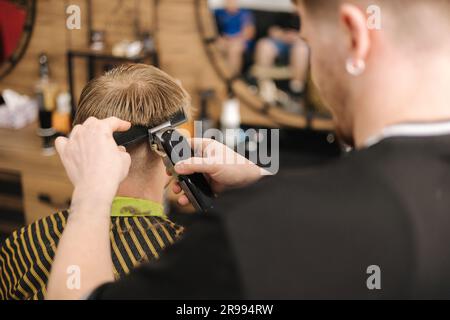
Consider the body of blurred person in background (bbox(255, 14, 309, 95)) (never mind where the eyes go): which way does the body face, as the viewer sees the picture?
toward the camera

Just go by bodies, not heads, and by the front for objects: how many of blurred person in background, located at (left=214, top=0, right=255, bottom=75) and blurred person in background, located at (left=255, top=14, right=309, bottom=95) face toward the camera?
2

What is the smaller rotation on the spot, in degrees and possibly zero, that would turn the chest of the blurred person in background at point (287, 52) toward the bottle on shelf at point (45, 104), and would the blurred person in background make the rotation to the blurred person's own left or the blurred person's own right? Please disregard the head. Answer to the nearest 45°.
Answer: approximately 45° to the blurred person's own right

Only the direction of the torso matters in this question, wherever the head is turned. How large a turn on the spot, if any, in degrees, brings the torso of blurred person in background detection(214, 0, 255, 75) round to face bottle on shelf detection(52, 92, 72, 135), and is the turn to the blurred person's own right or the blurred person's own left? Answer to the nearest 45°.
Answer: approximately 45° to the blurred person's own right

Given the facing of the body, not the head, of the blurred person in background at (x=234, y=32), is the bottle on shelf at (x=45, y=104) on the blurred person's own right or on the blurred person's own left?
on the blurred person's own right
